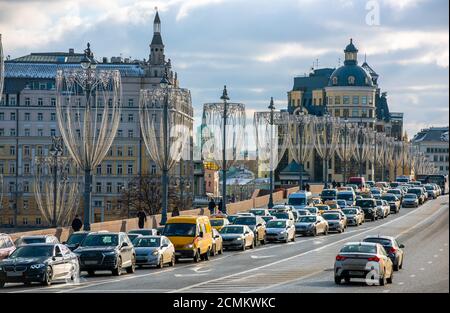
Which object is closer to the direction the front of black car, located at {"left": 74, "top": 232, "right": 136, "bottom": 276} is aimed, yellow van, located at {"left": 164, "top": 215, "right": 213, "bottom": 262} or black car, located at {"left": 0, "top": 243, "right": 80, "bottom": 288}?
the black car

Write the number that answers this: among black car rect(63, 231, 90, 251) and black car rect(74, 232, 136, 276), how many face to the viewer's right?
0

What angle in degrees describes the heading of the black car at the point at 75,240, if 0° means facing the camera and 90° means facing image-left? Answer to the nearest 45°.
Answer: approximately 45°

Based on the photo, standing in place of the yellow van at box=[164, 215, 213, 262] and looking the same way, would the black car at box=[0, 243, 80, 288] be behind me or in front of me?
in front

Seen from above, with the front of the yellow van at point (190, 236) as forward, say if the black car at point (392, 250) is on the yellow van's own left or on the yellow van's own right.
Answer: on the yellow van's own left

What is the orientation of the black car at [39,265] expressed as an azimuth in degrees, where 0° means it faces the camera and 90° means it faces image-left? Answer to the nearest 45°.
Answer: approximately 45°
